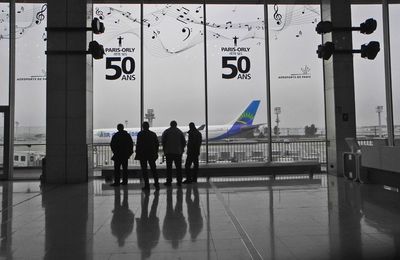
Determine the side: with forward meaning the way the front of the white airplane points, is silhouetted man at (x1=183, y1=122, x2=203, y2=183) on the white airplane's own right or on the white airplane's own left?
on the white airplane's own left

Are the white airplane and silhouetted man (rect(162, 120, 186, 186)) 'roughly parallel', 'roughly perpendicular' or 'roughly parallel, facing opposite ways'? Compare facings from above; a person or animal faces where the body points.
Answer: roughly perpendicular

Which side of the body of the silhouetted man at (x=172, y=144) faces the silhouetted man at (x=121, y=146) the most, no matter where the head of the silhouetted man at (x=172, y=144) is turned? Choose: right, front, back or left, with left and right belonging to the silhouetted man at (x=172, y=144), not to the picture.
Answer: left

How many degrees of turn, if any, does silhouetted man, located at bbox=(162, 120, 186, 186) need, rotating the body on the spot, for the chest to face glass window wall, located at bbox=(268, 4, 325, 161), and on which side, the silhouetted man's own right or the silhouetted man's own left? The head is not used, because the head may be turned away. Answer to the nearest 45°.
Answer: approximately 45° to the silhouetted man's own right

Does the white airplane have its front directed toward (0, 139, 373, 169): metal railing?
no

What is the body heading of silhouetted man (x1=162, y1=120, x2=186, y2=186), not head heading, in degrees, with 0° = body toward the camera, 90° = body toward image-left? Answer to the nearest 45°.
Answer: approximately 180°

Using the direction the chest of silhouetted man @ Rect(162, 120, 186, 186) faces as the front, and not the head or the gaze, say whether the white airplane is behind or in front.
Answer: in front

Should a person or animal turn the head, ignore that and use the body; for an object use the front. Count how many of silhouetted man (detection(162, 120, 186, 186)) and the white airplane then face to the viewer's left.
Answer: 1

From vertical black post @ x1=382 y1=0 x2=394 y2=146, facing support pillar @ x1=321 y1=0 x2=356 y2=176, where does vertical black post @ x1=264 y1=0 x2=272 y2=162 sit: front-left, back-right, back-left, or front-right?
front-right

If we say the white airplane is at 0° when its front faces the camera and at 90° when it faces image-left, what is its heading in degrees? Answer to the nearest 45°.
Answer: approximately 90°

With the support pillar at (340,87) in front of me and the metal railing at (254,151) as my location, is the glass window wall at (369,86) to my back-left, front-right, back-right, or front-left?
front-left

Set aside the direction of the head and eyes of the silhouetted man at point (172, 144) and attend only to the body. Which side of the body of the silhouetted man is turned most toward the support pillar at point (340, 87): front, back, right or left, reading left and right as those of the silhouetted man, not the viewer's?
right
